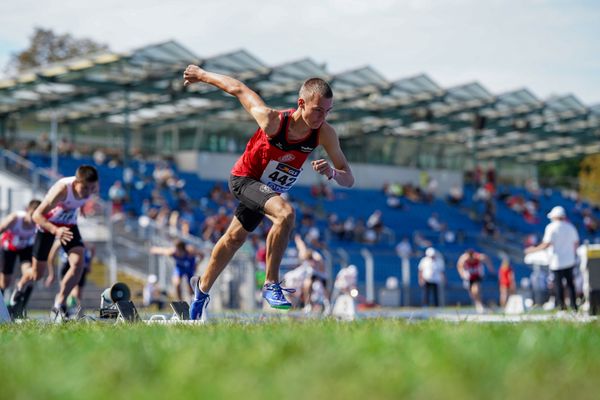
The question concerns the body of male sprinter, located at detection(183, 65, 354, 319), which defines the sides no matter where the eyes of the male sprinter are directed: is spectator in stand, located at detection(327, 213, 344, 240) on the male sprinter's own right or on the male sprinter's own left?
on the male sprinter's own left

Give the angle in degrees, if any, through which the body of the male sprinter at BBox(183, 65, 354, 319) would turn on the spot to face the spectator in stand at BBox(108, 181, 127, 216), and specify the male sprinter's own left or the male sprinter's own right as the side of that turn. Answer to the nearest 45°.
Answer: approximately 135° to the male sprinter's own left

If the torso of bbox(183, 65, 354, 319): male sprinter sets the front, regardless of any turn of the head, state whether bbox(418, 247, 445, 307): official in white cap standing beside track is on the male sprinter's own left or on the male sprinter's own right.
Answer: on the male sprinter's own left

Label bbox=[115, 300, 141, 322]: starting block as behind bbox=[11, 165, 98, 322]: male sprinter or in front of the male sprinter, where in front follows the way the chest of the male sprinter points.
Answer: in front

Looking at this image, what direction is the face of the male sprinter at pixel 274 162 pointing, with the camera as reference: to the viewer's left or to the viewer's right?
to the viewer's right

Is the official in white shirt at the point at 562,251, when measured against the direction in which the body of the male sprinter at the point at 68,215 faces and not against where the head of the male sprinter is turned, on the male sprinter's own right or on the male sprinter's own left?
on the male sprinter's own left

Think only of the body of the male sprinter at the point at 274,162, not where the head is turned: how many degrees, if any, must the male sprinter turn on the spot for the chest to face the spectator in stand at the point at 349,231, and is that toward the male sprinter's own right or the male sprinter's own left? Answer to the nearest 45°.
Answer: approximately 135° to the male sprinter's own left

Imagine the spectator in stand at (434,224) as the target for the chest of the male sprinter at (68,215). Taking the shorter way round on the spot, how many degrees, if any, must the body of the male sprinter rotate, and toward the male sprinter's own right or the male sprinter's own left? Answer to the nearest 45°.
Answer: approximately 90° to the male sprinter's own left

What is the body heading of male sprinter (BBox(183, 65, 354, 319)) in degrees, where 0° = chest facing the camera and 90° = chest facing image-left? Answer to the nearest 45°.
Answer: approximately 315°

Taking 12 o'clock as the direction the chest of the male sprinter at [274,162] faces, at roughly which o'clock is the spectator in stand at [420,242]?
The spectator in stand is roughly at 8 o'clock from the male sprinter.

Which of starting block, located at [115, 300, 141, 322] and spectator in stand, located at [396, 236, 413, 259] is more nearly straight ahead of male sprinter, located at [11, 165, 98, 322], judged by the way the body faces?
the starting block

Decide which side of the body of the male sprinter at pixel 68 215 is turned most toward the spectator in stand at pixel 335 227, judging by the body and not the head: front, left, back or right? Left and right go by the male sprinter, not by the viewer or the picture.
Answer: left

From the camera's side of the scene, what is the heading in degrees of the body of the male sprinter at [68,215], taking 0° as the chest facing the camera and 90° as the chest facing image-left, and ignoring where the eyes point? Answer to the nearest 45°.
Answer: approximately 315°
